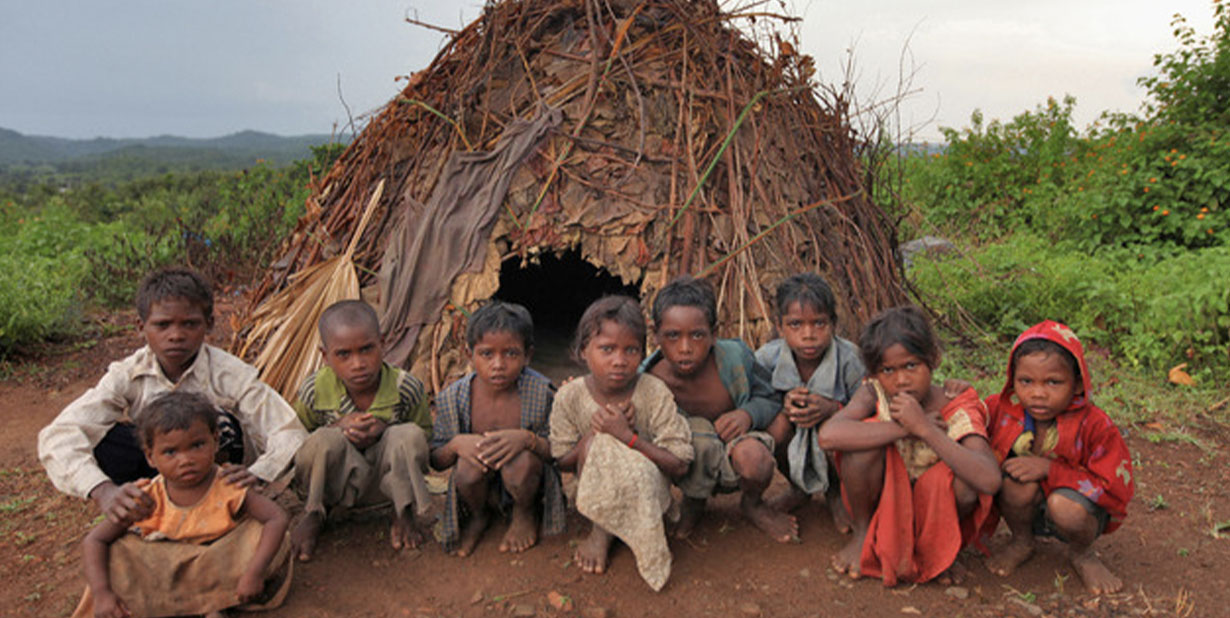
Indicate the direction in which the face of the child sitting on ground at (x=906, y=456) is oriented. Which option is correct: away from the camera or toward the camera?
toward the camera

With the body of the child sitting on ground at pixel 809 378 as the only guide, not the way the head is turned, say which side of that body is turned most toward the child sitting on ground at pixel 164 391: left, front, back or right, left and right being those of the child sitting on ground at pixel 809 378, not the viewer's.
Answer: right

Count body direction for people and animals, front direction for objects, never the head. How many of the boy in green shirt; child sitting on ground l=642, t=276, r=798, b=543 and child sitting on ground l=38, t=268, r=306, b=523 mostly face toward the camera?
3

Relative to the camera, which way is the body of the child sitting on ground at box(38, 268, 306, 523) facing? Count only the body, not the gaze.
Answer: toward the camera

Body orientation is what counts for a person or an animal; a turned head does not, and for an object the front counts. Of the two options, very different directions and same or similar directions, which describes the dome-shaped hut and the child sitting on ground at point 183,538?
same or similar directions

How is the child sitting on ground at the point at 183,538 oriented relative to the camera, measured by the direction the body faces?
toward the camera

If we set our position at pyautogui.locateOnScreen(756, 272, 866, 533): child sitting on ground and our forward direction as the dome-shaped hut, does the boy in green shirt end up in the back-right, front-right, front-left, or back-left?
front-left

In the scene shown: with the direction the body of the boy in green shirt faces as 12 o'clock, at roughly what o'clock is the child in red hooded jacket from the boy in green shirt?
The child in red hooded jacket is roughly at 10 o'clock from the boy in green shirt.

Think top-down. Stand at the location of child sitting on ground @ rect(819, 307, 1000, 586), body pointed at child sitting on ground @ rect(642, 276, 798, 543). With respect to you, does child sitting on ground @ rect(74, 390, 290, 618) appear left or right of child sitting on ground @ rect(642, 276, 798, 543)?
left

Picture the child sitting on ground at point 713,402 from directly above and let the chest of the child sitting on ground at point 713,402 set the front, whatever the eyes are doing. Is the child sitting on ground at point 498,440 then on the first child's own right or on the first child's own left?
on the first child's own right

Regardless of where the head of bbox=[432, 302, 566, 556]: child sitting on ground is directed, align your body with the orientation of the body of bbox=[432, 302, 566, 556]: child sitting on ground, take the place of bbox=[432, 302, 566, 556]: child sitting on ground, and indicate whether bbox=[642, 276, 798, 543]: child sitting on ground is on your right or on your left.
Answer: on your left

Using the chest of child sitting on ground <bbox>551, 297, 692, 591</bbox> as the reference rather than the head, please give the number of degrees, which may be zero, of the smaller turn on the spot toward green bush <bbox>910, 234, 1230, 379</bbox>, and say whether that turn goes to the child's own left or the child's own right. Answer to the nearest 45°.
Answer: approximately 135° to the child's own left
